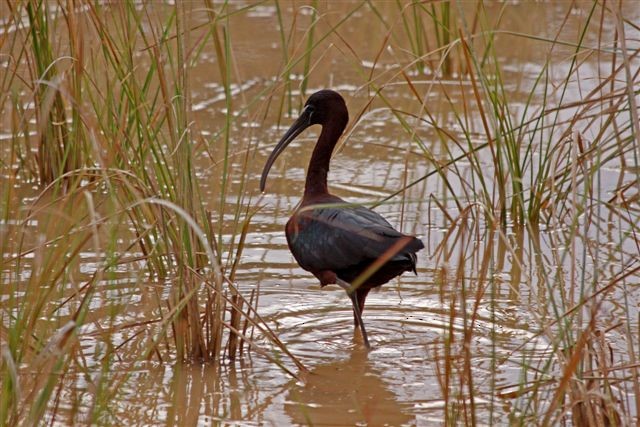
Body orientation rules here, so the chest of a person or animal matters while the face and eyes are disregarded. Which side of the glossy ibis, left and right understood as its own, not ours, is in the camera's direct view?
left
